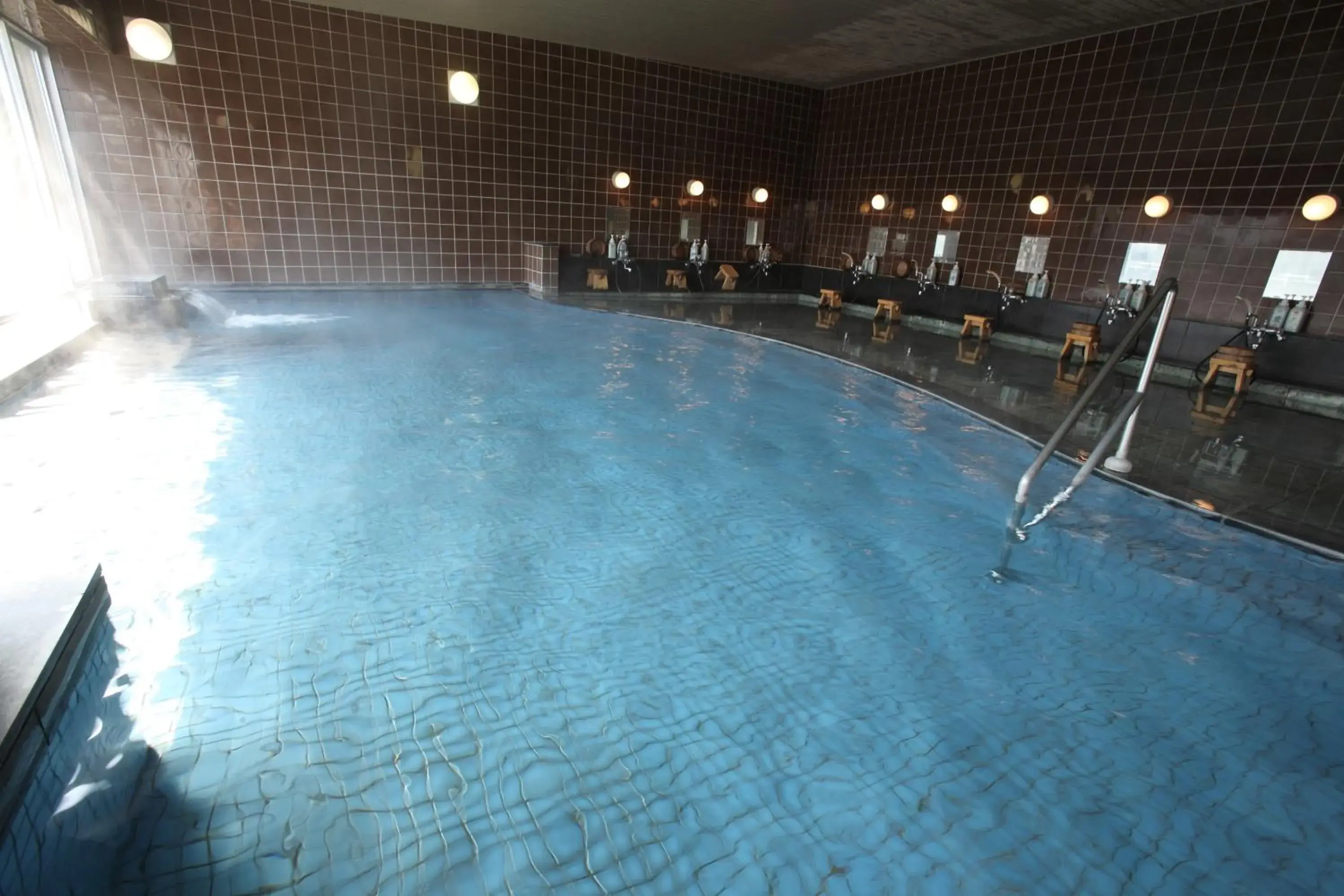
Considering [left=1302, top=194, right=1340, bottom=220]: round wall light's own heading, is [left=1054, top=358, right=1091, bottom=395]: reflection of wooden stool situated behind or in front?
in front

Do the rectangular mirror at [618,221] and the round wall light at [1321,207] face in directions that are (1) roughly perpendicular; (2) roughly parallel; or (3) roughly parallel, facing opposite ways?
roughly perpendicular

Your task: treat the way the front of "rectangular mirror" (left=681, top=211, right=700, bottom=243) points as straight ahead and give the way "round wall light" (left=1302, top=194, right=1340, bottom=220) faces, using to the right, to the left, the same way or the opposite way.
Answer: to the right

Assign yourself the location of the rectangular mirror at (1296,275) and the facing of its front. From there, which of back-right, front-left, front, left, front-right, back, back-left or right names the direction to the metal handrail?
front-left

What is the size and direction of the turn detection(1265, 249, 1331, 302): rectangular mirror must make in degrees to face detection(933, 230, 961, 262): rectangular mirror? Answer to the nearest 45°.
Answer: approximately 45° to its right

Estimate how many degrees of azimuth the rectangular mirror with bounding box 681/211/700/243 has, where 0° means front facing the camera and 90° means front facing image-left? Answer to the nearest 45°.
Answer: approximately 0°

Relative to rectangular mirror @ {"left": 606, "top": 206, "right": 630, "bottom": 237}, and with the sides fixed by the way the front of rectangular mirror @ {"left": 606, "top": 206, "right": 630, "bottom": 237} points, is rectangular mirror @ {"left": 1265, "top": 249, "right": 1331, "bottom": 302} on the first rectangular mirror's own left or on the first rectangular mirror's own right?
on the first rectangular mirror's own left

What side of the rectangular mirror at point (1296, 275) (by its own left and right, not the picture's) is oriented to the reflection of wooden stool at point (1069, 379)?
right

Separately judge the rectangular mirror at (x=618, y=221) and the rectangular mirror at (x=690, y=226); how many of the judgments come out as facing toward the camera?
2

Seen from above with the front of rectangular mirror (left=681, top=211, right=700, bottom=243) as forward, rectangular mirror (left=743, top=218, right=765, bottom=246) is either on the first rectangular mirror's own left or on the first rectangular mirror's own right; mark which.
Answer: on the first rectangular mirror's own left

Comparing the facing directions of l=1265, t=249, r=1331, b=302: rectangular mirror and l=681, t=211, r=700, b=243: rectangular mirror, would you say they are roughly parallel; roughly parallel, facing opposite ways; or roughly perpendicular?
roughly perpendicular
